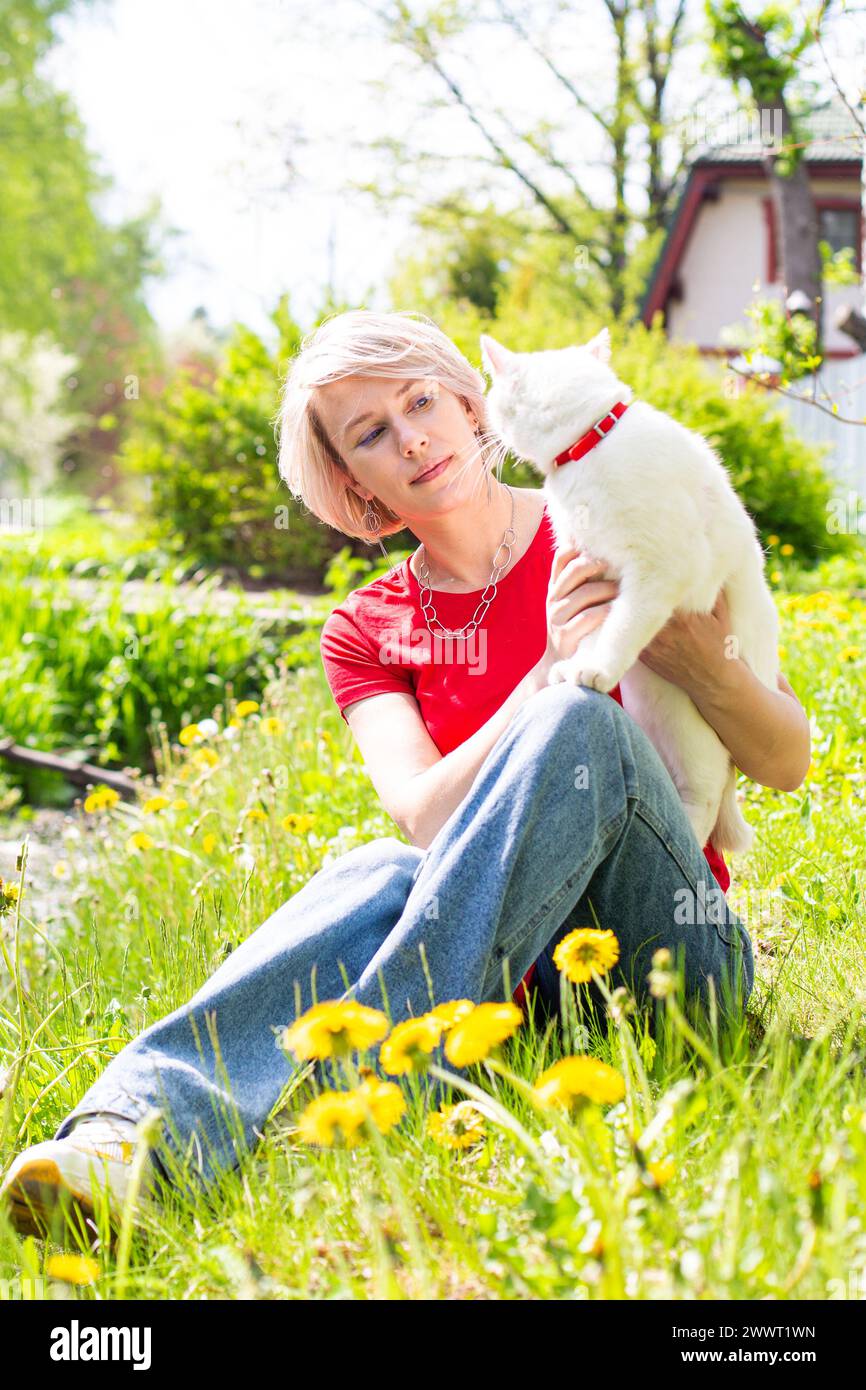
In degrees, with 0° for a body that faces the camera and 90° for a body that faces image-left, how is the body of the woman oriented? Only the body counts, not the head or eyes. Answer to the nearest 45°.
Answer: approximately 0°

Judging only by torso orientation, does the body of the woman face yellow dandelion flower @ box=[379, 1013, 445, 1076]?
yes

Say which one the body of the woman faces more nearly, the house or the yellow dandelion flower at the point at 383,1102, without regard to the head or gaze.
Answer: the yellow dandelion flower

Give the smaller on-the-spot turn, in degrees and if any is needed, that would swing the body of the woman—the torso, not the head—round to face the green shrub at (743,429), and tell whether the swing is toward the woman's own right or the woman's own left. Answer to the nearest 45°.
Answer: approximately 180°

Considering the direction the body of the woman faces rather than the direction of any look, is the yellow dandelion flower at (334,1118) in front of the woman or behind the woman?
in front

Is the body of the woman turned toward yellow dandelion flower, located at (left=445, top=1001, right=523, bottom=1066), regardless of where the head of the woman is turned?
yes

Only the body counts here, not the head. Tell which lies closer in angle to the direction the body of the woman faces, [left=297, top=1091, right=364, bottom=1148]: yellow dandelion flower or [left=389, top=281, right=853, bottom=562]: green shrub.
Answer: the yellow dandelion flower

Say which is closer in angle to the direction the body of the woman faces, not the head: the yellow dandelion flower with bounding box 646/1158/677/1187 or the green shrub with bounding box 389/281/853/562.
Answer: the yellow dandelion flower

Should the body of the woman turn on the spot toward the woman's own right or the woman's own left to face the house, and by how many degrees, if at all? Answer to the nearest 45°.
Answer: approximately 180°

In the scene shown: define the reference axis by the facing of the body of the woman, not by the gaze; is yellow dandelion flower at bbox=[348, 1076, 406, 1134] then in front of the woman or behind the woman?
in front
